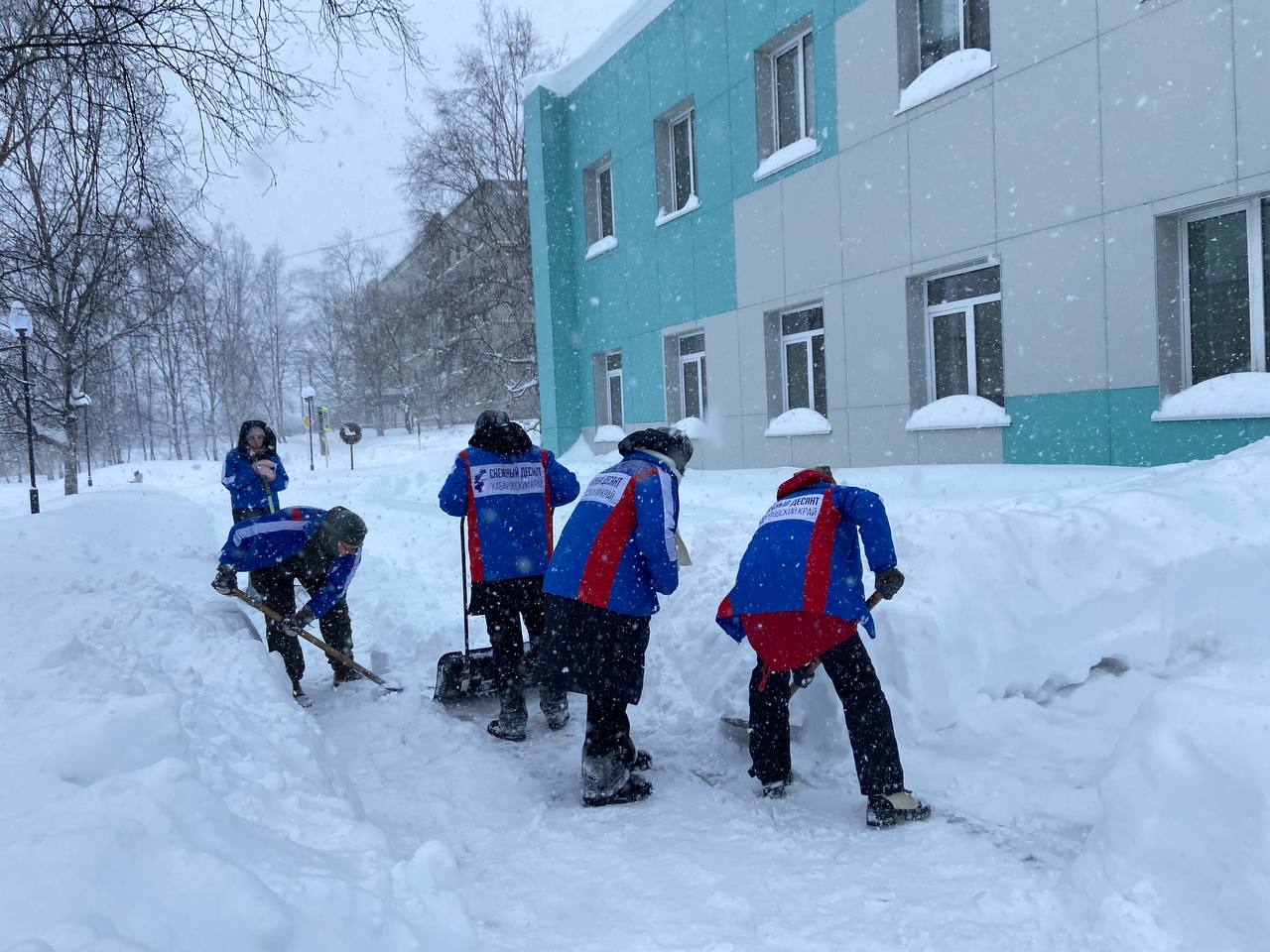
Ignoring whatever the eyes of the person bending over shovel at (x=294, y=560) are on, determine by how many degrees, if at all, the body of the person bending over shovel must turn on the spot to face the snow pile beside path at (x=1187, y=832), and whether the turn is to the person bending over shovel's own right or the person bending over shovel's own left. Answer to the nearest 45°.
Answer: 0° — they already face it

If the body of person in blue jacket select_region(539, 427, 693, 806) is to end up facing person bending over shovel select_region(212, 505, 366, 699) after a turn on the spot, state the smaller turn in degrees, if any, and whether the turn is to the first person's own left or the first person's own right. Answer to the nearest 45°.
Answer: approximately 90° to the first person's own left

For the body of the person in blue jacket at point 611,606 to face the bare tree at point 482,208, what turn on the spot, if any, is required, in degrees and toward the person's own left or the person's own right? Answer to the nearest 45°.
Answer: approximately 45° to the person's own left

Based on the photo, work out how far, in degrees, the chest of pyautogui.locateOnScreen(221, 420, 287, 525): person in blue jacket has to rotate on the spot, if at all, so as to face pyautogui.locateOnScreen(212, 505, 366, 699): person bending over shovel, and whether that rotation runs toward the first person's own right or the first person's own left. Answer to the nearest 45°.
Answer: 0° — they already face them

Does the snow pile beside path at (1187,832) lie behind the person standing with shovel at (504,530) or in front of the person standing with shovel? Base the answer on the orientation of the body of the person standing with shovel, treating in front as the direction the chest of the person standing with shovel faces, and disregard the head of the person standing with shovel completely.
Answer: behind

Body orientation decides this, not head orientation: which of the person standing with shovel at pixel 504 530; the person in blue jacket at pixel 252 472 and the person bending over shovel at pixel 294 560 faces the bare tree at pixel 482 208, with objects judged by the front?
the person standing with shovel

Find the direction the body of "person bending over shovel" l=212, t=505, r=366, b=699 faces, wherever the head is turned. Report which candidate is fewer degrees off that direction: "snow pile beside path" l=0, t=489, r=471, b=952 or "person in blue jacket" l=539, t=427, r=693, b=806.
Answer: the person in blue jacket

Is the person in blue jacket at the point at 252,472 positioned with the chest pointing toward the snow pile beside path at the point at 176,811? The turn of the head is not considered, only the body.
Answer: yes

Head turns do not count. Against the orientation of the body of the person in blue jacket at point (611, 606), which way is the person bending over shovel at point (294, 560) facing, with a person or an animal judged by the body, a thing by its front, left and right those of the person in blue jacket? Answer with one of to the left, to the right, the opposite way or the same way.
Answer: to the right

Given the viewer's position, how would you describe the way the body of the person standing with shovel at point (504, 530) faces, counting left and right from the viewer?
facing away from the viewer

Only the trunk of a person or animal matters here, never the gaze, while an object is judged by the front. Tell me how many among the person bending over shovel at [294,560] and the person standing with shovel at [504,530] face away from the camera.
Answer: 1

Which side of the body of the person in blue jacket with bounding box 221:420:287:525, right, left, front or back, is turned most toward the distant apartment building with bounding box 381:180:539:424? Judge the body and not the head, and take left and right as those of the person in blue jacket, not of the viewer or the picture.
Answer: back

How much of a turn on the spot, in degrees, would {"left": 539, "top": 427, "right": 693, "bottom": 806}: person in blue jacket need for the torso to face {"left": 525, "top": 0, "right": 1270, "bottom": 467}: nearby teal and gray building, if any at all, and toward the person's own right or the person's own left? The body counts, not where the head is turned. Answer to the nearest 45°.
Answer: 0° — they already face it
